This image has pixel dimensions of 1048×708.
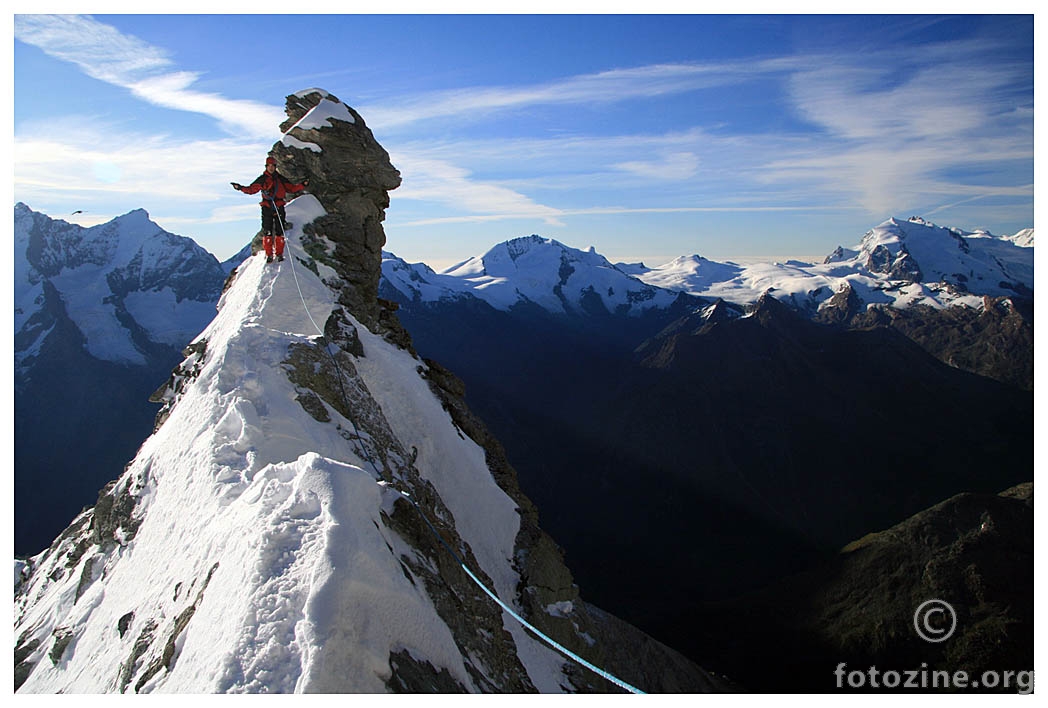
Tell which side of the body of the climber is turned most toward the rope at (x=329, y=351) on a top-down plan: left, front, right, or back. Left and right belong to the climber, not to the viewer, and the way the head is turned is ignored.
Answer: front

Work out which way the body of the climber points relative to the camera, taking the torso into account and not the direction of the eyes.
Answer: toward the camera
